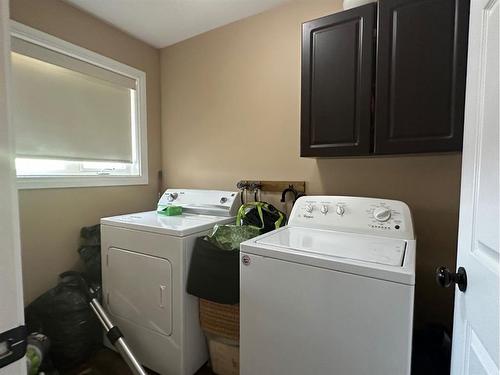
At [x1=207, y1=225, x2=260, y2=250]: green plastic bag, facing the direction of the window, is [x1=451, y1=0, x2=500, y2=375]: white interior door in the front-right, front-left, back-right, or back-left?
back-left

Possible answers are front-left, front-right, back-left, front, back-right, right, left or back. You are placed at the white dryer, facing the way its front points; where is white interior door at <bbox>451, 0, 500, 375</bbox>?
left

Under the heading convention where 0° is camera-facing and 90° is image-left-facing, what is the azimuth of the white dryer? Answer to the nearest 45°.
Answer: approximately 45°

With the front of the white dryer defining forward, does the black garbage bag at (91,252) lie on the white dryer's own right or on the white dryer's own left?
on the white dryer's own right

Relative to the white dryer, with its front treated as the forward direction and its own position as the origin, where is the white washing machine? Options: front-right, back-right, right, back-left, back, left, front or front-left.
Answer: left

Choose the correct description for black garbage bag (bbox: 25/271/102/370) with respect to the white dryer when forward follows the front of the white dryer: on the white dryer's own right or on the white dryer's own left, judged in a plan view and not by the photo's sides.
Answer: on the white dryer's own right

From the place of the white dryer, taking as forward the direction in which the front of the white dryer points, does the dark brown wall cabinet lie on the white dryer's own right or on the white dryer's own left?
on the white dryer's own left

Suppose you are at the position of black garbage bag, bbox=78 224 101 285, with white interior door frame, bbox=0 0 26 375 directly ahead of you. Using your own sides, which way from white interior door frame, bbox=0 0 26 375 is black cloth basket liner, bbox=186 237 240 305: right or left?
left
